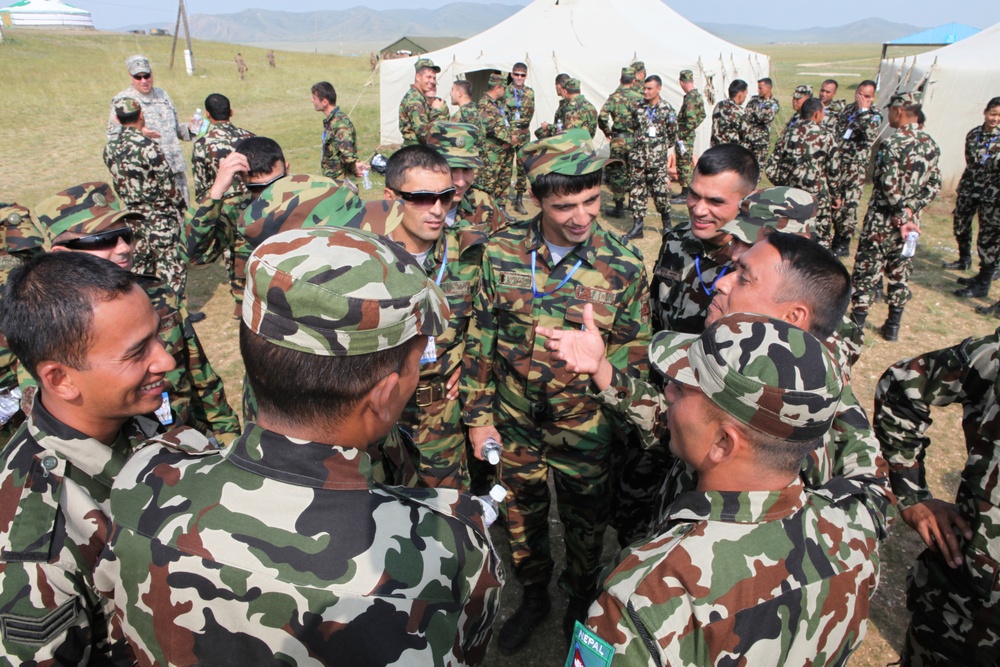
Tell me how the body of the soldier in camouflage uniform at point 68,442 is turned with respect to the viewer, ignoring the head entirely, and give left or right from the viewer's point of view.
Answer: facing to the right of the viewer

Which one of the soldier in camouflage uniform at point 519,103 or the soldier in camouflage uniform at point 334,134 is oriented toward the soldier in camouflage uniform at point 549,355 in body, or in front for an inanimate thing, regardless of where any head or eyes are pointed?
the soldier in camouflage uniform at point 519,103

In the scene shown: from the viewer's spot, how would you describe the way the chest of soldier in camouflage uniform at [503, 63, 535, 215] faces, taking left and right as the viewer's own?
facing the viewer

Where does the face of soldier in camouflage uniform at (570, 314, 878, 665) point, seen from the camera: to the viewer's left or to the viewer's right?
to the viewer's left

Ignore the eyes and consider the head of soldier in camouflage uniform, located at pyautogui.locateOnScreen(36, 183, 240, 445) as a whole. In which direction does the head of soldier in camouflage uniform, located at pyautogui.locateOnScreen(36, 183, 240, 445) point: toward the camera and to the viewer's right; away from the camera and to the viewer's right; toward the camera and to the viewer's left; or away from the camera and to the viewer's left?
toward the camera and to the viewer's right

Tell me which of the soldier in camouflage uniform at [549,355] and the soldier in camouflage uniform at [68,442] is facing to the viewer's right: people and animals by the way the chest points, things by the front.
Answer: the soldier in camouflage uniform at [68,442]

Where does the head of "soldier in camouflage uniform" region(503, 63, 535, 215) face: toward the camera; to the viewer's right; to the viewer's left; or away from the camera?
toward the camera

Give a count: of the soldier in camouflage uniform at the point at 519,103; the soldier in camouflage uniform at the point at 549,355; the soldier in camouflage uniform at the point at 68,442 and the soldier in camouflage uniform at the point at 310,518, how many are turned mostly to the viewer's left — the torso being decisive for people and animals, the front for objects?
0

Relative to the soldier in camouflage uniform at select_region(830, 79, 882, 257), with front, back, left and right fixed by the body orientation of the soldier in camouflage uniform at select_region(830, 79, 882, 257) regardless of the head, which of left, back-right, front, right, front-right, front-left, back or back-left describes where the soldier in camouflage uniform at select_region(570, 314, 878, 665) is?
front-left

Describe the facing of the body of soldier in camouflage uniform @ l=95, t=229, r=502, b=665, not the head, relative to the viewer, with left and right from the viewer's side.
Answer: facing away from the viewer and to the right of the viewer

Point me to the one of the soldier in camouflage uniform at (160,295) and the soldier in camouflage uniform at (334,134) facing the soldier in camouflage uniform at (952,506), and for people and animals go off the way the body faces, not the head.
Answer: the soldier in camouflage uniform at (160,295)
